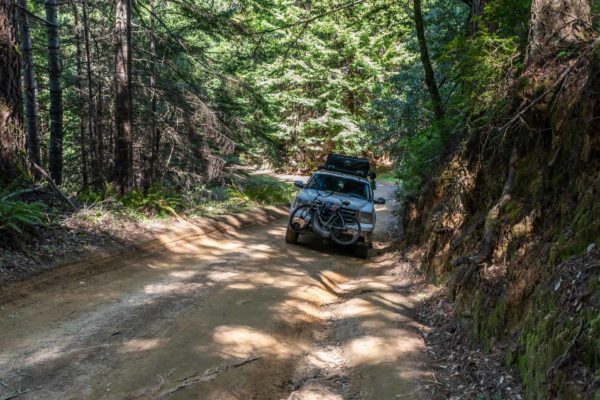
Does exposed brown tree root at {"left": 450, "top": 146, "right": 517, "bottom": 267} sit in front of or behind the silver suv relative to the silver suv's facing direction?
in front

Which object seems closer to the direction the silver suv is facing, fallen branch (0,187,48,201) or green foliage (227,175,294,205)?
the fallen branch

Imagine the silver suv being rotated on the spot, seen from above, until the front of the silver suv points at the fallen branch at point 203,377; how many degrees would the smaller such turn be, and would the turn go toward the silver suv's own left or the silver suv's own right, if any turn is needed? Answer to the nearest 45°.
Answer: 0° — it already faces it

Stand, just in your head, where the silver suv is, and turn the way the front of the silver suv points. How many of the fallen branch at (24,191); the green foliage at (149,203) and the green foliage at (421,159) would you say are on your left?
1

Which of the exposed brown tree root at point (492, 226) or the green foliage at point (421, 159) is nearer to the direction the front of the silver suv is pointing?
the exposed brown tree root

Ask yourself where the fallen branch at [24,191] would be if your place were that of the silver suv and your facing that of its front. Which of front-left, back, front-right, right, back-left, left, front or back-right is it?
front-right

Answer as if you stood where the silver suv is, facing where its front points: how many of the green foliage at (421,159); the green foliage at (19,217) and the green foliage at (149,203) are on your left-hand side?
1

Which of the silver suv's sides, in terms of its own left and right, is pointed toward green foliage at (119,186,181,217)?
right

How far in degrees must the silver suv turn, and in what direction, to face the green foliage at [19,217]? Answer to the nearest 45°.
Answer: approximately 45° to its right

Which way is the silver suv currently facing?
toward the camera

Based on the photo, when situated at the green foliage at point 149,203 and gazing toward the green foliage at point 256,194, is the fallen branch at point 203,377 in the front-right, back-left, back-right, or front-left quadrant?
back-right
